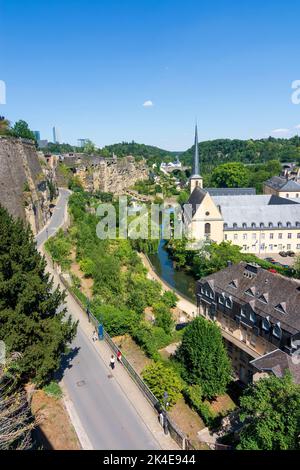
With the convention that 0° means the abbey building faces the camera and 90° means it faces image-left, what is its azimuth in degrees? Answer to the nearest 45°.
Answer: approximately 0°

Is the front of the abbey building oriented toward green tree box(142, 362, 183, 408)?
yes

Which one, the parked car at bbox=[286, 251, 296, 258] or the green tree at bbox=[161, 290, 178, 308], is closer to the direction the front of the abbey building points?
the green tree

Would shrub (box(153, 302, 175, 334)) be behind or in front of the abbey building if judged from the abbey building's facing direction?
in front

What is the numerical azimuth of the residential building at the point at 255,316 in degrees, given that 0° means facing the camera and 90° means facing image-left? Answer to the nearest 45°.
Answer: approximately 45°

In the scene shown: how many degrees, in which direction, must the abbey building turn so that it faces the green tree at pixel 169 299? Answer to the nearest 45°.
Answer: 0° — it already faces it

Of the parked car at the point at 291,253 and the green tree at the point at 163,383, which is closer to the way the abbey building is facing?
the green tree

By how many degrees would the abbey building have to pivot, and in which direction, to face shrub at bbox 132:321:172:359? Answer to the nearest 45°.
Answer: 0° — it already faces it

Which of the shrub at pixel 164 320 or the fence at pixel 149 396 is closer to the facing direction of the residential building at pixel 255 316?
the fence

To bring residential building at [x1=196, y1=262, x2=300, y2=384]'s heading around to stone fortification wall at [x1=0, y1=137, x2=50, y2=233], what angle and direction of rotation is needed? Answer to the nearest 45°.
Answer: approximately 90° to its right

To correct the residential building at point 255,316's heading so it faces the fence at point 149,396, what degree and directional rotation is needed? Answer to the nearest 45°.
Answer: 0° — it already faces it

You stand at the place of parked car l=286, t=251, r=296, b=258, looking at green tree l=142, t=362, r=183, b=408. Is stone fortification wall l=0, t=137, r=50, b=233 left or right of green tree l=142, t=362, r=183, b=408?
right

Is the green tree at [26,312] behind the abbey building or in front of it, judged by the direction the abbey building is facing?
in front
